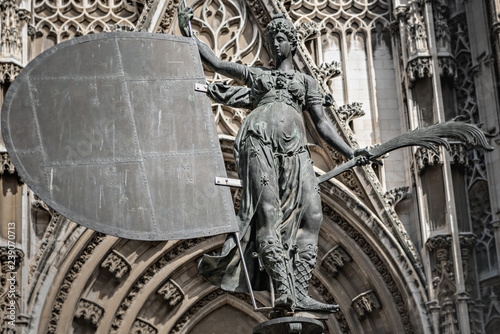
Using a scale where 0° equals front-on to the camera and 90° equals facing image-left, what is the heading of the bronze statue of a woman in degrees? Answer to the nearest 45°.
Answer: approximately 0°
